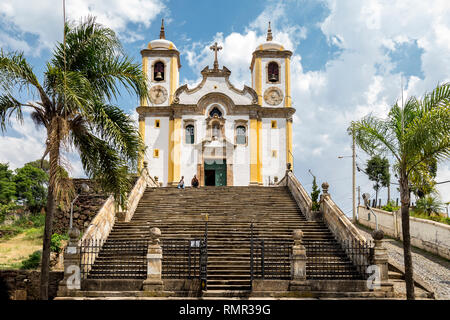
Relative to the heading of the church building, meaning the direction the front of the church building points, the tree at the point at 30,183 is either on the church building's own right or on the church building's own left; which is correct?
on the church building's own right

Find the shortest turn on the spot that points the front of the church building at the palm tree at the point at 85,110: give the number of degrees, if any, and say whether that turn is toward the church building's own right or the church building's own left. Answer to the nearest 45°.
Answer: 0° — it already faces it

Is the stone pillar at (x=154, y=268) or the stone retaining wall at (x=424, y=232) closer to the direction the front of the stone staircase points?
the stone pillar

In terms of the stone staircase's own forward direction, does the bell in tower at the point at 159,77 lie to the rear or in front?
to the rear

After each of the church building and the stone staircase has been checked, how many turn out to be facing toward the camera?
2

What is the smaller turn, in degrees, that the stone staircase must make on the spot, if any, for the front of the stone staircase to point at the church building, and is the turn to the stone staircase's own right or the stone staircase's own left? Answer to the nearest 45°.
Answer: approximately 180°

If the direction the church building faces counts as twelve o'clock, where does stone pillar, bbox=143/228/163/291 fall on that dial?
The stone pillar is roughly at 12 o'clock from the church building.

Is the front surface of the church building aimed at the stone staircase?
yes

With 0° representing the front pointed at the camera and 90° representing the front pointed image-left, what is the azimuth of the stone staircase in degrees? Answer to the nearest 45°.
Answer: approximately 0°

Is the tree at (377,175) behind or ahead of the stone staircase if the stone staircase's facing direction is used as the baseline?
behind

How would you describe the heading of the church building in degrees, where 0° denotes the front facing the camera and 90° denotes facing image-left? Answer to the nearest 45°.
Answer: approximately 0°

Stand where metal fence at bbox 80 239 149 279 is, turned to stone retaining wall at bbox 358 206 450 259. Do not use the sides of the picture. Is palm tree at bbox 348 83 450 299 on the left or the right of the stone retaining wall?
right
